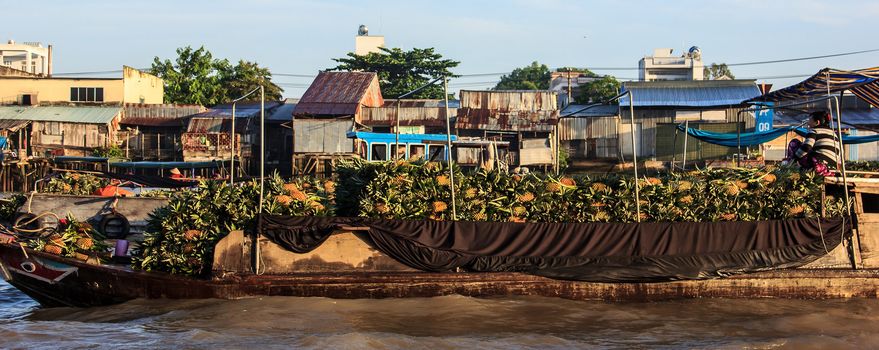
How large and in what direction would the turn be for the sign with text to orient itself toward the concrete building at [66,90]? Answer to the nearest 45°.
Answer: approximately 90° to its right

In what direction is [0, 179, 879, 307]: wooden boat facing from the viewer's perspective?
to the viewer's left

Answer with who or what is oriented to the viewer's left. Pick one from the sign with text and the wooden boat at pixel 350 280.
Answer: the wooden boat

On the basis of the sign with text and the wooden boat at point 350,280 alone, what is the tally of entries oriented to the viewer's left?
1

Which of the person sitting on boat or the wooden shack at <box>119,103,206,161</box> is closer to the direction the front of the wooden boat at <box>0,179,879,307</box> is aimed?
the wooden shack

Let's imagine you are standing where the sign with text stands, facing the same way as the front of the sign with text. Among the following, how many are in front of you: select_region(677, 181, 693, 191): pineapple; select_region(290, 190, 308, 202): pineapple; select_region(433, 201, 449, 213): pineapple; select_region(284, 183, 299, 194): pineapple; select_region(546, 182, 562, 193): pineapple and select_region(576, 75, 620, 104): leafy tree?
5

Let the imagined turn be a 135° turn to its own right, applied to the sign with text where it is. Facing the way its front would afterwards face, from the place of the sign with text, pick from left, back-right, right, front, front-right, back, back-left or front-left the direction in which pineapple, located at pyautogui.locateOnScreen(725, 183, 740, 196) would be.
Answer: back-left

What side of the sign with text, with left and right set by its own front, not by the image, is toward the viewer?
front

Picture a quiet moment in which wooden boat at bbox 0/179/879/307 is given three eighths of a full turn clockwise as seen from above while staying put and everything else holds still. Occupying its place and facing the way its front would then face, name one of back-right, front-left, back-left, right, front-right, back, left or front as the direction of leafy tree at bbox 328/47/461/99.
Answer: front-left

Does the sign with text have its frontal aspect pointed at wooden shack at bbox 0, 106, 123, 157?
no

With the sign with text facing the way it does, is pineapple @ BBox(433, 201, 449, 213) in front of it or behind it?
in front

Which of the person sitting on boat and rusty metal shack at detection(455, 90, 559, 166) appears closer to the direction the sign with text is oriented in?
the person sitting on boat

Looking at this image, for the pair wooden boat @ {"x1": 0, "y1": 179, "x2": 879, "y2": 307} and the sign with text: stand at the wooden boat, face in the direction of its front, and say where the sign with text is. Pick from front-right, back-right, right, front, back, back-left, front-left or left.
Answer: back-right

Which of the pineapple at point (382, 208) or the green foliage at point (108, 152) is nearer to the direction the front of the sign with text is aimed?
the pineapple

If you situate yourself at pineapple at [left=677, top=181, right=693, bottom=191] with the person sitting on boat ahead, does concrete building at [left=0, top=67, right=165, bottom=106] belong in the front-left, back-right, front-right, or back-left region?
back-left
